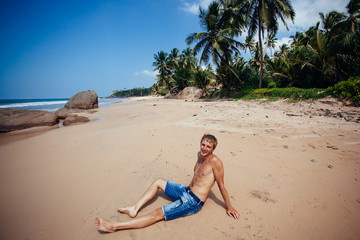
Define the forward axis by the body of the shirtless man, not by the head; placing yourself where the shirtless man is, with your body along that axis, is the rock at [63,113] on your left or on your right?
on your right

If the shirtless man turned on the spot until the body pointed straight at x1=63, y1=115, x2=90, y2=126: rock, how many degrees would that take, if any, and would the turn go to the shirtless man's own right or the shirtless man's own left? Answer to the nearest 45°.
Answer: approximately 90° to the shirtless man's own right

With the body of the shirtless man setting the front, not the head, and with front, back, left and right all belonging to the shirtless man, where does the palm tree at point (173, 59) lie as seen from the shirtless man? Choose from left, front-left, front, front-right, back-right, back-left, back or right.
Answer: back-right

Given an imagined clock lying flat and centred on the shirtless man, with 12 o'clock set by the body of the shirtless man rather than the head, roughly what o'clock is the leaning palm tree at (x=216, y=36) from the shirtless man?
The leaning palm tree is roughly at 5 o'clock from the shirtless man.

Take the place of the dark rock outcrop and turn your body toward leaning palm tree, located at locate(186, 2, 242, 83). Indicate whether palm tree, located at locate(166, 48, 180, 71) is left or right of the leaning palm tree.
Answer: left

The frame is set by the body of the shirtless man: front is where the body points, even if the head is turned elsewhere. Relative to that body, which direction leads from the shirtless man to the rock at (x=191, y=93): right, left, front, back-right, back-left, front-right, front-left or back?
back-right

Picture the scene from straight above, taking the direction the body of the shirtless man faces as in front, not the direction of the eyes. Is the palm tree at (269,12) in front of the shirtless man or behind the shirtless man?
behind

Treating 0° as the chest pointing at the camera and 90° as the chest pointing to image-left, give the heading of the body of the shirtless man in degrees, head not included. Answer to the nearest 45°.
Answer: approximately 45°

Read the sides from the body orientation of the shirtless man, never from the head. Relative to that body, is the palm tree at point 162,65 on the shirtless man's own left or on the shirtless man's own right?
on the shirtless man's own right
